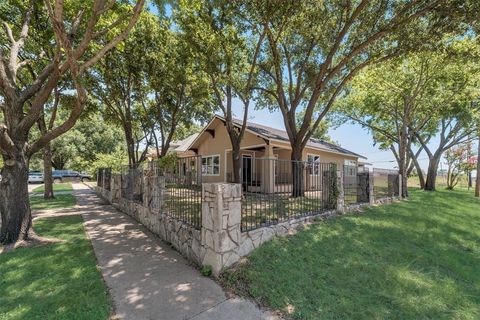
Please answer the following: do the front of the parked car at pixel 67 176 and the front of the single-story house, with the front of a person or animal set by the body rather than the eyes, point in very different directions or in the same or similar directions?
very different directions

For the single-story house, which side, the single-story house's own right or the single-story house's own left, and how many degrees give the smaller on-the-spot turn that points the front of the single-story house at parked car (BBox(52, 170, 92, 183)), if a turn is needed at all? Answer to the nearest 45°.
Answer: approximately 90° to the single-story house's own right

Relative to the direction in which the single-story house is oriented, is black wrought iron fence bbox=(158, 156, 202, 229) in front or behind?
in front
